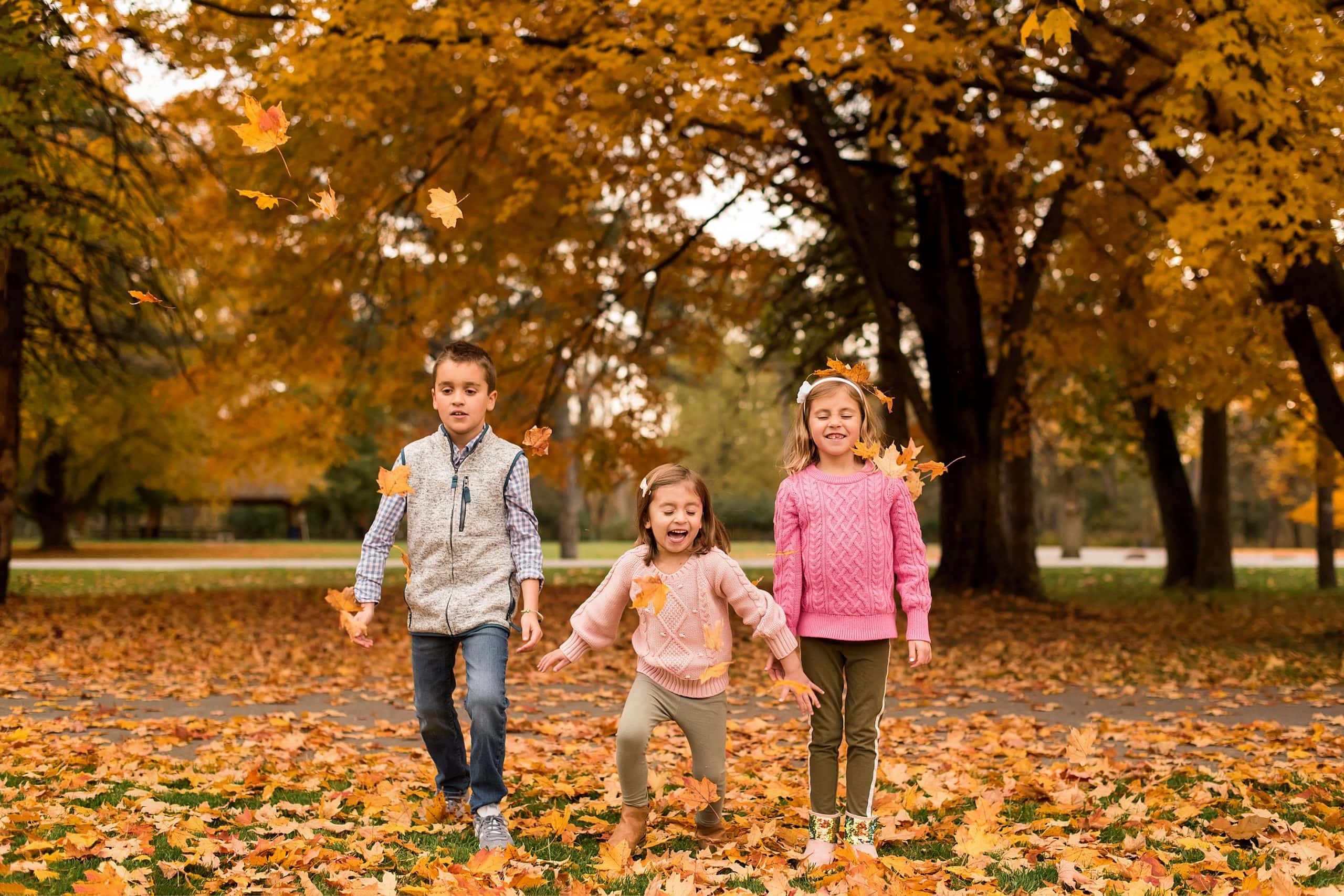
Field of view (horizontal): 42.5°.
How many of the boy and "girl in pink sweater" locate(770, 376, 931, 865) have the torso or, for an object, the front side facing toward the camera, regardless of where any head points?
2

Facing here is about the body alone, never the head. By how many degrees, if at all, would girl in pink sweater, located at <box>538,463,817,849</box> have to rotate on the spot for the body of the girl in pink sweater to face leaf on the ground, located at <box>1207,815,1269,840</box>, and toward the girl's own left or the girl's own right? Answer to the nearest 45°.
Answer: approximately 90° to the girl's own left

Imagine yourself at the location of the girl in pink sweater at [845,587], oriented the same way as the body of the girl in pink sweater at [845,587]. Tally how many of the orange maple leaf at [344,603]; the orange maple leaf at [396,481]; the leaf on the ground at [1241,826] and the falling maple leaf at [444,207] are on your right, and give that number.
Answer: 3

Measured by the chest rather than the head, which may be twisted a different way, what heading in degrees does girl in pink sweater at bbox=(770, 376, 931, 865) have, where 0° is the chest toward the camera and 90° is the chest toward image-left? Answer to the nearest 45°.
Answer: approximately 0°

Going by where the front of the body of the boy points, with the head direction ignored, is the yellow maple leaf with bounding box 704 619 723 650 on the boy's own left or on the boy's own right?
on the boy's own left

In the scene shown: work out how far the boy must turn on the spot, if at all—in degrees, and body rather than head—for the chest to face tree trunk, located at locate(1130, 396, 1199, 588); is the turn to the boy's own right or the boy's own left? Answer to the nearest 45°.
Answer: approximately 135° to the boy's own left
